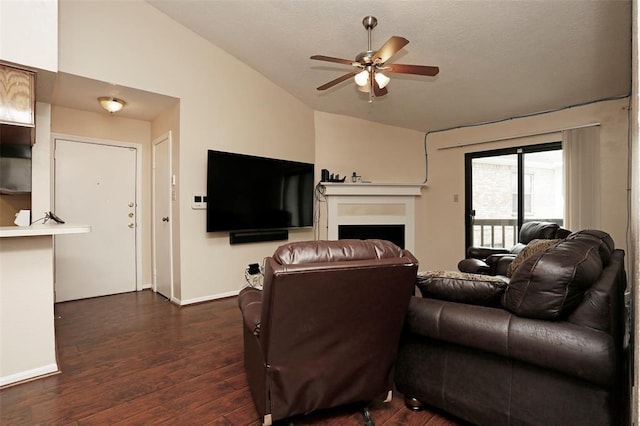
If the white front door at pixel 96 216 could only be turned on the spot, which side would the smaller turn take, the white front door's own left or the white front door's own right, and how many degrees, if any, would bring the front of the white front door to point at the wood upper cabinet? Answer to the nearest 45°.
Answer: approximately 45° to the white front door's own right

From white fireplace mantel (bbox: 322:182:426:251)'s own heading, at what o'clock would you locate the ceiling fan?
The ceiling fan is roughly at 12 o'clock from the white fireplace mantel.

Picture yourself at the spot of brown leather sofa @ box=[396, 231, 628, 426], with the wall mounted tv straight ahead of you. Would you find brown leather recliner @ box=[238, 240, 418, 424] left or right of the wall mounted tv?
left

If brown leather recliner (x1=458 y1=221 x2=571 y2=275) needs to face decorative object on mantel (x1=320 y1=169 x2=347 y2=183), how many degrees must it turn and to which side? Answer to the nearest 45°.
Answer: approximately 45° to its right

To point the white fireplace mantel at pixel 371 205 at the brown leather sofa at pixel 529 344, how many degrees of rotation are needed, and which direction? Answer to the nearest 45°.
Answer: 0° — it already faces it

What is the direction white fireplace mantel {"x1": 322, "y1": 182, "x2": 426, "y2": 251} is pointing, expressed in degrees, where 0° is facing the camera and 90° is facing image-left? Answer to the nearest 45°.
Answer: approximately 0°

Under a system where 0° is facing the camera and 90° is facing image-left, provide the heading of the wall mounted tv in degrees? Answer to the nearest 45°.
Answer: approximately 315°

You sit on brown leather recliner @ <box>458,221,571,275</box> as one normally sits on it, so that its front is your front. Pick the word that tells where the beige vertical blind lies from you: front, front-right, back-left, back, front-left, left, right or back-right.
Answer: back
